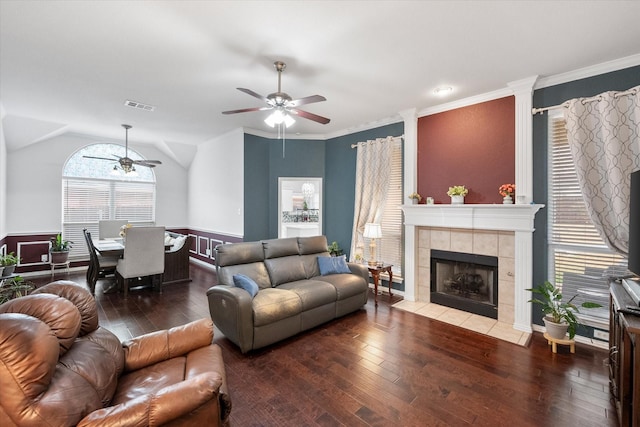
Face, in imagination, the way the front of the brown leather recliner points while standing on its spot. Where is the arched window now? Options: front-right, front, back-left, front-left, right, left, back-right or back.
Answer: left

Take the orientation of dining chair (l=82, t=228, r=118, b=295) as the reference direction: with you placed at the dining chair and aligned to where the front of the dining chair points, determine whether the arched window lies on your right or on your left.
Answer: on your left

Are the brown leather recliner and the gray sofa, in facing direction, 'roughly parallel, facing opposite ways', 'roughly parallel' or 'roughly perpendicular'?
roughly perpendicular

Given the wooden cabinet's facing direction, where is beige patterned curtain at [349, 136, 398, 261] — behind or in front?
in front

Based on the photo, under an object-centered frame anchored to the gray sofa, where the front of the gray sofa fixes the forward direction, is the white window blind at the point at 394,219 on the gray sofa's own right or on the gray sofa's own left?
on the gray sofa's own left

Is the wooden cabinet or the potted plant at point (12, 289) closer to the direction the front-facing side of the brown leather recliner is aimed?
the wooden cabinet

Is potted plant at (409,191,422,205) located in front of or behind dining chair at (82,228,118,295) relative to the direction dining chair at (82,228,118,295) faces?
in front

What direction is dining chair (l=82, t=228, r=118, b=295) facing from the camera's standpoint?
to the viewer's right

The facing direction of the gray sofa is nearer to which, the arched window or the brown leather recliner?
the brown leather recliner

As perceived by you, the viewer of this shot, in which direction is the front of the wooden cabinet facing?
facing to the left of the viewer

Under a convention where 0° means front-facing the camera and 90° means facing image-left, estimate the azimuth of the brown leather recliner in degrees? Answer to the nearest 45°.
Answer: approximately 270°

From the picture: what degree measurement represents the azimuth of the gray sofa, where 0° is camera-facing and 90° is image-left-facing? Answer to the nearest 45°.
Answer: approximately 315°

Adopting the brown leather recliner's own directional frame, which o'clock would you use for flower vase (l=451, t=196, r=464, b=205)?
The flower vase is roughly at 12 o'clock from the brown leather recliner.

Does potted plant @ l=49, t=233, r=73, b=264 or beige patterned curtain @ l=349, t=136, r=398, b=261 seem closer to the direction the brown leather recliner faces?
the beige patterned curtain
